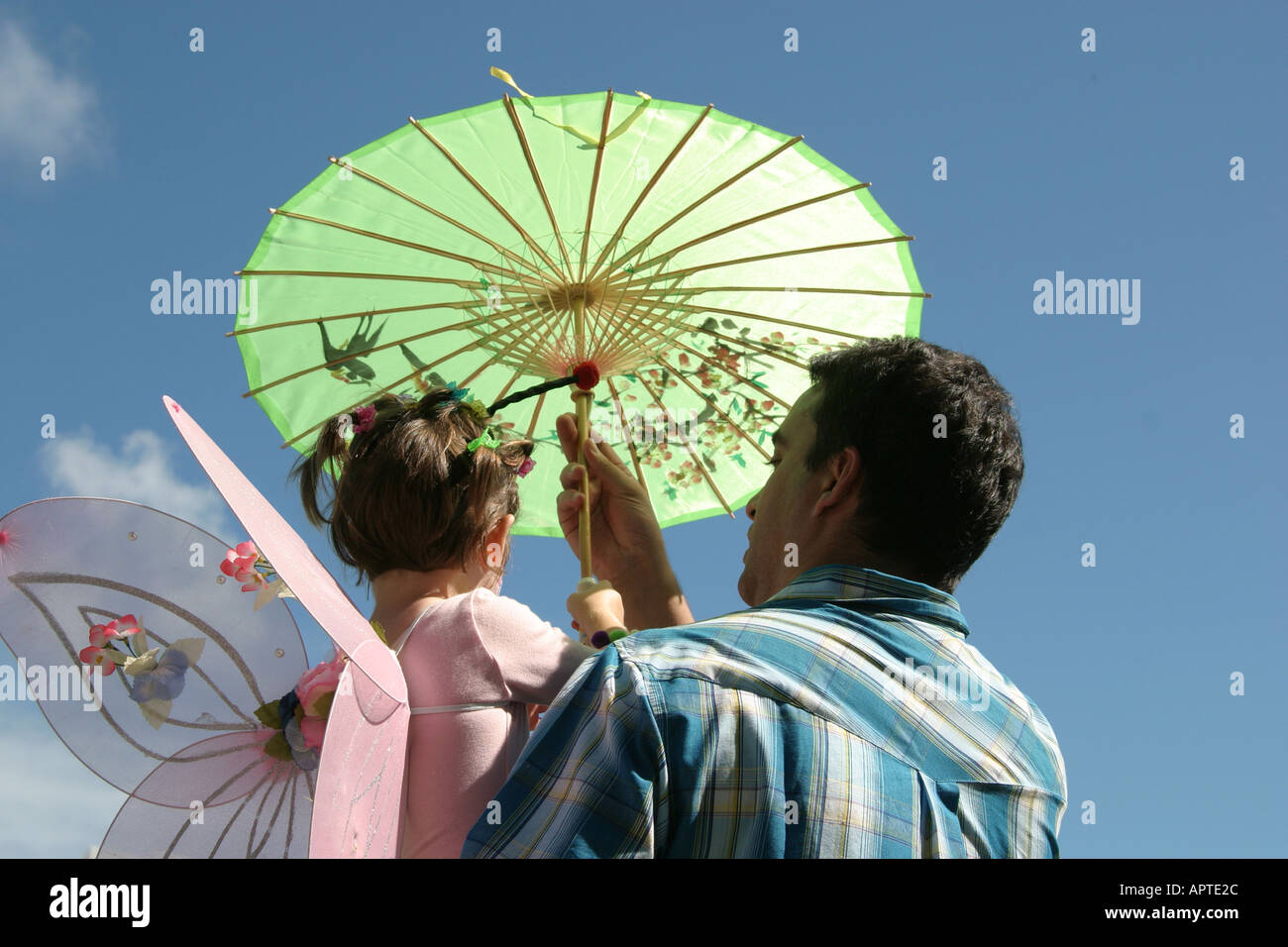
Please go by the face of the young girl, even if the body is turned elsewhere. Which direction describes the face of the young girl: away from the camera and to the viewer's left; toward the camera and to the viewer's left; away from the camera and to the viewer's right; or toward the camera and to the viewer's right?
away from the camera and to the viewer's right

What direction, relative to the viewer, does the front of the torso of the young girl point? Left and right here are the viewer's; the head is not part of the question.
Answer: facing away from the viewer and to the right of the viewer

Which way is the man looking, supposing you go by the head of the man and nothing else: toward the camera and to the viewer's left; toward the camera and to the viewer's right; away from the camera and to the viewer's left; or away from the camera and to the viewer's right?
away from the camera and to the viewer's left

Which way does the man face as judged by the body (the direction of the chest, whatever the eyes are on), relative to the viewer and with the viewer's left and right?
facing away from the viewer and to the left of the viewer
